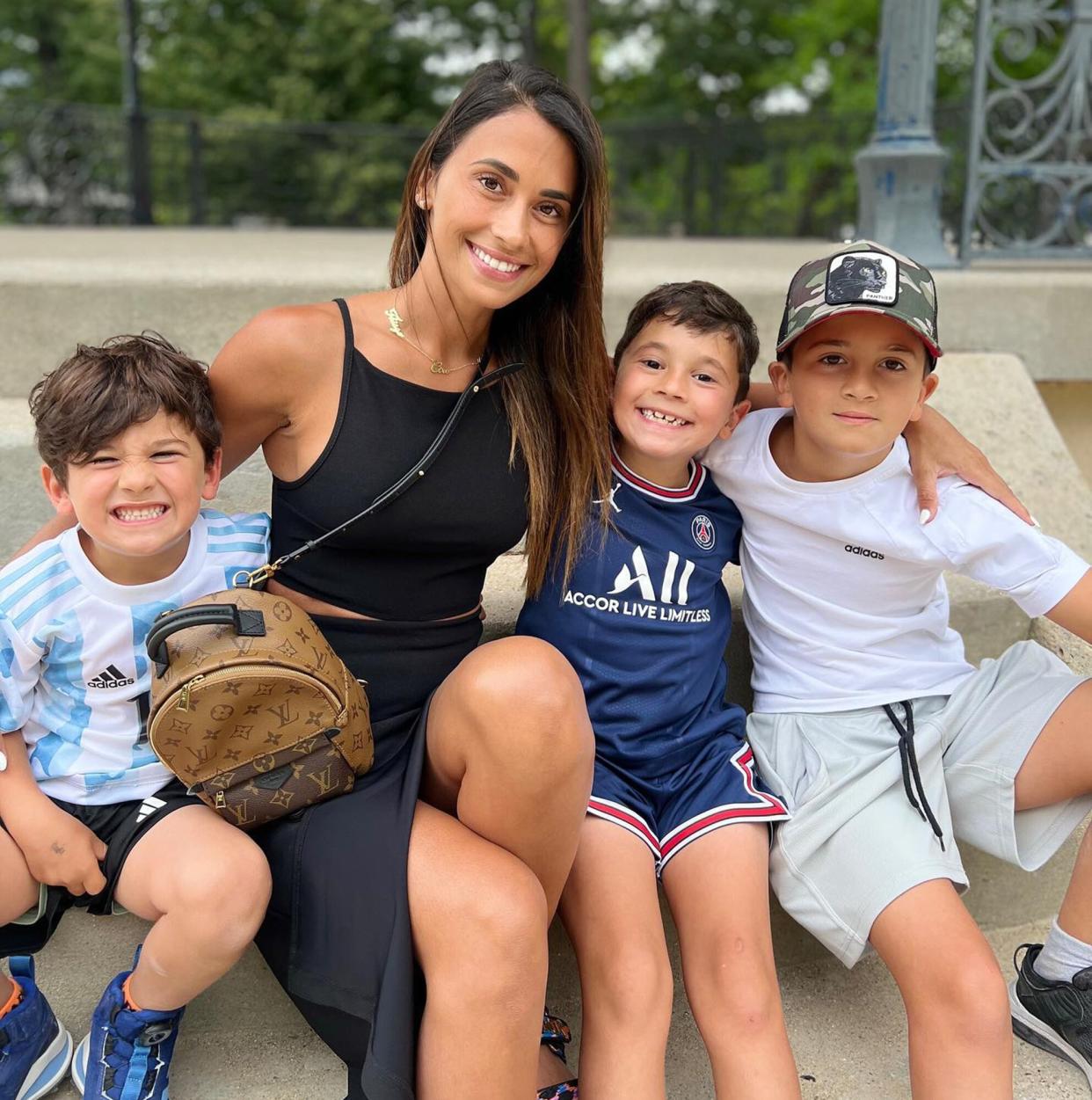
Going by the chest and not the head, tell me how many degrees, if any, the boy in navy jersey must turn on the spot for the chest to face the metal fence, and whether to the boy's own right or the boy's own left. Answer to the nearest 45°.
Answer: approximately 180°

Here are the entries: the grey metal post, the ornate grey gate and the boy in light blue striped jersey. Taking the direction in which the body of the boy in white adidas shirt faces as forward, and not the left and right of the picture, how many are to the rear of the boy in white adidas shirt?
2

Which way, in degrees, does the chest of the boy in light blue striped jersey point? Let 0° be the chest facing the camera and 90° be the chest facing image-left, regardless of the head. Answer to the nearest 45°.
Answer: approximately 0°

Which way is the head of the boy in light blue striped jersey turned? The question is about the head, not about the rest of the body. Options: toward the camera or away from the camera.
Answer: toward the camera

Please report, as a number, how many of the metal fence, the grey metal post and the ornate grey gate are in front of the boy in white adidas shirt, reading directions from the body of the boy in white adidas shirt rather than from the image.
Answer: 0

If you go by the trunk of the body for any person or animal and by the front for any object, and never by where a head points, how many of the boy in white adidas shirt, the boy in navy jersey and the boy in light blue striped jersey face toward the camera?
3

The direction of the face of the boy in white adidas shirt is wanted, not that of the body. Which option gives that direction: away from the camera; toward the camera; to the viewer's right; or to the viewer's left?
toward the camera

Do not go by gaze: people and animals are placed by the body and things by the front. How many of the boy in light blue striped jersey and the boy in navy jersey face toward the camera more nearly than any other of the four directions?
2

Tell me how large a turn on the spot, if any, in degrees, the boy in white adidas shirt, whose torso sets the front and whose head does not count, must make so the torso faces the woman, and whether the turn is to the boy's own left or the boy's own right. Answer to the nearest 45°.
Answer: approximately 45° to the boy's own right

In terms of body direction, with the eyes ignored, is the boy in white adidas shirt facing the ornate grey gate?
no

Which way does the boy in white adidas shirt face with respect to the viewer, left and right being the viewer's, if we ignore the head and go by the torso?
facing the viewer

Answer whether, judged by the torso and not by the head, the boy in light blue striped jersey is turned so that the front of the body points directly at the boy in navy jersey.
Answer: no

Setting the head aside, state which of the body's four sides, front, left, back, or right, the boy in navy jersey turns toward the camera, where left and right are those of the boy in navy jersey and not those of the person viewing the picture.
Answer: front

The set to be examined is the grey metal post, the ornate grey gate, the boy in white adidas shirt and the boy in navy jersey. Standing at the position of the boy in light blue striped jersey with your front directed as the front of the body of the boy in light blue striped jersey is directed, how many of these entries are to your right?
0
